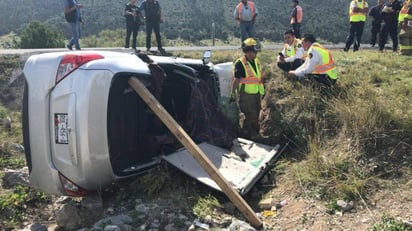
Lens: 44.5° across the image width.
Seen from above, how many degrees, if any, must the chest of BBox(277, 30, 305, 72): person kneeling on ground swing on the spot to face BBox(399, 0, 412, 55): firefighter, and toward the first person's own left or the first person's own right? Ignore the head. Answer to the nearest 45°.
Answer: approximately 180°

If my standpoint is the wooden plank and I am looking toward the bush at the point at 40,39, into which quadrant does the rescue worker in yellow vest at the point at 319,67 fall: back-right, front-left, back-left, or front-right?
front-right

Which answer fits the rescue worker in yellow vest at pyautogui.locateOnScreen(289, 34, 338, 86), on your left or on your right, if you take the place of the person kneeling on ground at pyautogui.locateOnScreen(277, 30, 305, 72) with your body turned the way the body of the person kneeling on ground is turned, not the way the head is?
on your left

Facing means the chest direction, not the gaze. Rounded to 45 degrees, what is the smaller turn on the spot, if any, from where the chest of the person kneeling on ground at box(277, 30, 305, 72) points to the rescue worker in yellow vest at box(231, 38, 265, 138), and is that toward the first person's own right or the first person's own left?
0° — they already face them

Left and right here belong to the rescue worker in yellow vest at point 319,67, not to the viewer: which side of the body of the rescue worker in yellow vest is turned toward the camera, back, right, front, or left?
left

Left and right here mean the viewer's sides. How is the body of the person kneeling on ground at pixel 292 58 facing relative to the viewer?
facing the viewer and to the left of the viewer

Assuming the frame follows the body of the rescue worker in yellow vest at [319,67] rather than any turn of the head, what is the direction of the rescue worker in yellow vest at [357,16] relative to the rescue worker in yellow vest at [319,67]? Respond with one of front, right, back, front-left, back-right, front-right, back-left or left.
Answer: right

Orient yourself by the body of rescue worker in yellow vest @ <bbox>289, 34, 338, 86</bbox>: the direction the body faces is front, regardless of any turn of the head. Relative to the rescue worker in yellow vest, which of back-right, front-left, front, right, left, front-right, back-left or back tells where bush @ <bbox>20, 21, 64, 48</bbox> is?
front-right

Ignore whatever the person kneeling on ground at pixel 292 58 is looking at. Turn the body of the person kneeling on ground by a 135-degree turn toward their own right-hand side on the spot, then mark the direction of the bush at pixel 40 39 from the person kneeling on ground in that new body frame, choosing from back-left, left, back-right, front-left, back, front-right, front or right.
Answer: front-left
